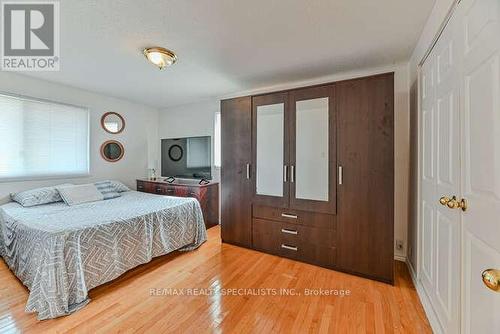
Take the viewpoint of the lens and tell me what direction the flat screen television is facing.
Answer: facing the viewer and to the left of the viewer

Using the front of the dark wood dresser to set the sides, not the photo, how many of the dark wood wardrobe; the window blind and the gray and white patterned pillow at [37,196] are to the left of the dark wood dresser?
1

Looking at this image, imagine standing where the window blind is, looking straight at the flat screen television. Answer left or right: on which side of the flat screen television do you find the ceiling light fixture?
right

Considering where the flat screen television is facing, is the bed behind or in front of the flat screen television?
in front

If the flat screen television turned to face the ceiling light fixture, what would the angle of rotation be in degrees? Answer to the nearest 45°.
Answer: approximately 45° to its left

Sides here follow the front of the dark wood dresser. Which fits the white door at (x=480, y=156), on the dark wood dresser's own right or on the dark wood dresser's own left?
on the dark wood dresser's own left

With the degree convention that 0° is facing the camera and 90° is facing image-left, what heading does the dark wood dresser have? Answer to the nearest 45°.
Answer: approximately 45°

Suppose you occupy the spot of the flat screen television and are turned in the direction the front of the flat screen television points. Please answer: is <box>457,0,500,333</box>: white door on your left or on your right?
on your left
